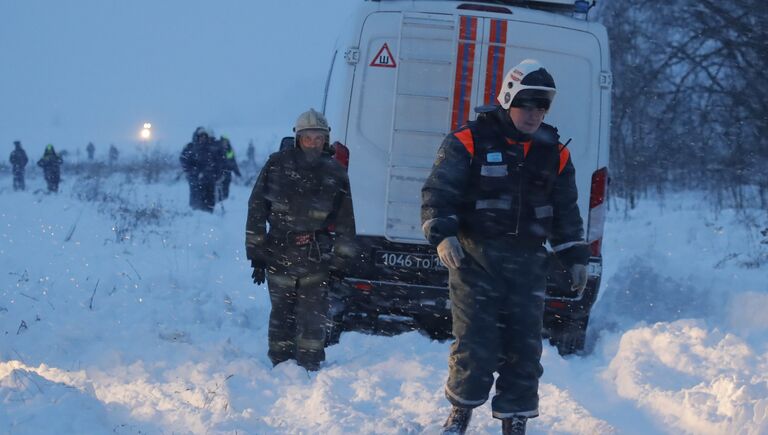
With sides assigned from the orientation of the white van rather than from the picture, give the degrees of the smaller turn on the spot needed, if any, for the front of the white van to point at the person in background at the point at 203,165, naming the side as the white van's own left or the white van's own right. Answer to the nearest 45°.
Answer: approximately 45° to the white van's own left

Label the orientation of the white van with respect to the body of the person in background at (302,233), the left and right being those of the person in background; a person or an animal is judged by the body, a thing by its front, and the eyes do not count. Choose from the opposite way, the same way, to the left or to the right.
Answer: the opposite way

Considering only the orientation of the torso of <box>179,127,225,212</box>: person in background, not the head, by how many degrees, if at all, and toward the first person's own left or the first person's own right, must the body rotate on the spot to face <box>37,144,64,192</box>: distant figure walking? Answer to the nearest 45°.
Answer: approximately 135° to the first person's own right

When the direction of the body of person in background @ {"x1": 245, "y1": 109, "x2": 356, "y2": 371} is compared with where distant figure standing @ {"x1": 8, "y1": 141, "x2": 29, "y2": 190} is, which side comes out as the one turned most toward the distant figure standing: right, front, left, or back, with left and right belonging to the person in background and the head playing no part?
back

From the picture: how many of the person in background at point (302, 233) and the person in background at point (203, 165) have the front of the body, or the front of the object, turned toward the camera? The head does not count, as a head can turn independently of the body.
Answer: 2

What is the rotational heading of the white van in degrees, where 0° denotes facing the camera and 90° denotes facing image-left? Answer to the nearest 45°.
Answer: approximately 180°

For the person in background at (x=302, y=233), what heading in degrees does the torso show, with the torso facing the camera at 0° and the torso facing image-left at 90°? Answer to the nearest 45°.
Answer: approximately 0°

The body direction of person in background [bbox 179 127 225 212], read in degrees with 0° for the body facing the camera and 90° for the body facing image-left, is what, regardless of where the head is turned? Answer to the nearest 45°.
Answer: approximately 0°

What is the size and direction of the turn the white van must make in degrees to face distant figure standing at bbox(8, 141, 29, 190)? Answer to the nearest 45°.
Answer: approximately 45° to its left

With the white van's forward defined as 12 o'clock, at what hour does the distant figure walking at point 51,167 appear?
The distant figure walking is roughly at 11 o'clock from the white van.

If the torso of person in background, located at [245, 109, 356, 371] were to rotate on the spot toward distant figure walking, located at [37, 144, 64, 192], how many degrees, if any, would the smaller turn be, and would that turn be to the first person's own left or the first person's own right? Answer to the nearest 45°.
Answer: approximately 180°

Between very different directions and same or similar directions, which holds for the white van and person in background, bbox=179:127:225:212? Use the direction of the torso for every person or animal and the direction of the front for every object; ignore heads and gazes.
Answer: very different directions
